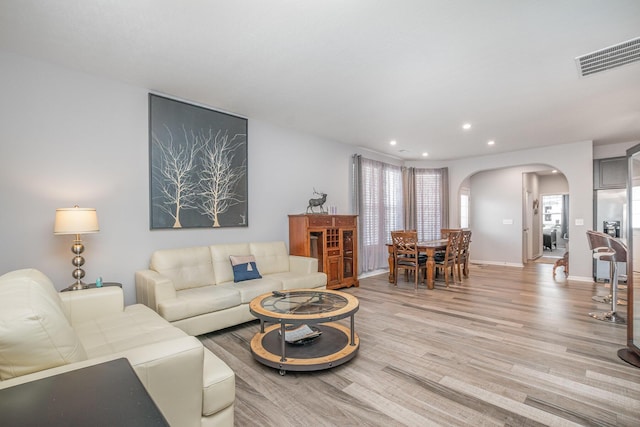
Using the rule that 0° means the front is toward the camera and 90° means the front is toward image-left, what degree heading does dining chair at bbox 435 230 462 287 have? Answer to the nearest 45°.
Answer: approximately 135°

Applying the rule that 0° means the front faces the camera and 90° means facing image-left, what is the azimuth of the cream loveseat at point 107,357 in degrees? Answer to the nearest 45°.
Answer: approximately 270°

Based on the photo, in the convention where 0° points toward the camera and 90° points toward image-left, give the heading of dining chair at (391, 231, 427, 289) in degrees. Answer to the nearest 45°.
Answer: approximately 225°

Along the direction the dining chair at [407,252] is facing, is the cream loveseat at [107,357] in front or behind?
behind

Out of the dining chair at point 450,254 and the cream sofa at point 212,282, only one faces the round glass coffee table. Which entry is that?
the cream sofa

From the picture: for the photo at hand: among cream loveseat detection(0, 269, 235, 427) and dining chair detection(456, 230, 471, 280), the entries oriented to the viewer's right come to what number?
1

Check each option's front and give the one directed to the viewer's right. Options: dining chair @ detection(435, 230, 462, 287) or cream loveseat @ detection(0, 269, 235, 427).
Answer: the cream loveseat

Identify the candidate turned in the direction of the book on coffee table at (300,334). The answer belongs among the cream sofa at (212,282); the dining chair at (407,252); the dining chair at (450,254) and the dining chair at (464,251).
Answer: the cream sofa

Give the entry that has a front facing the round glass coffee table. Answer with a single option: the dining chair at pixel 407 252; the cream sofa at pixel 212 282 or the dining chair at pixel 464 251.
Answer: the cream sofa
